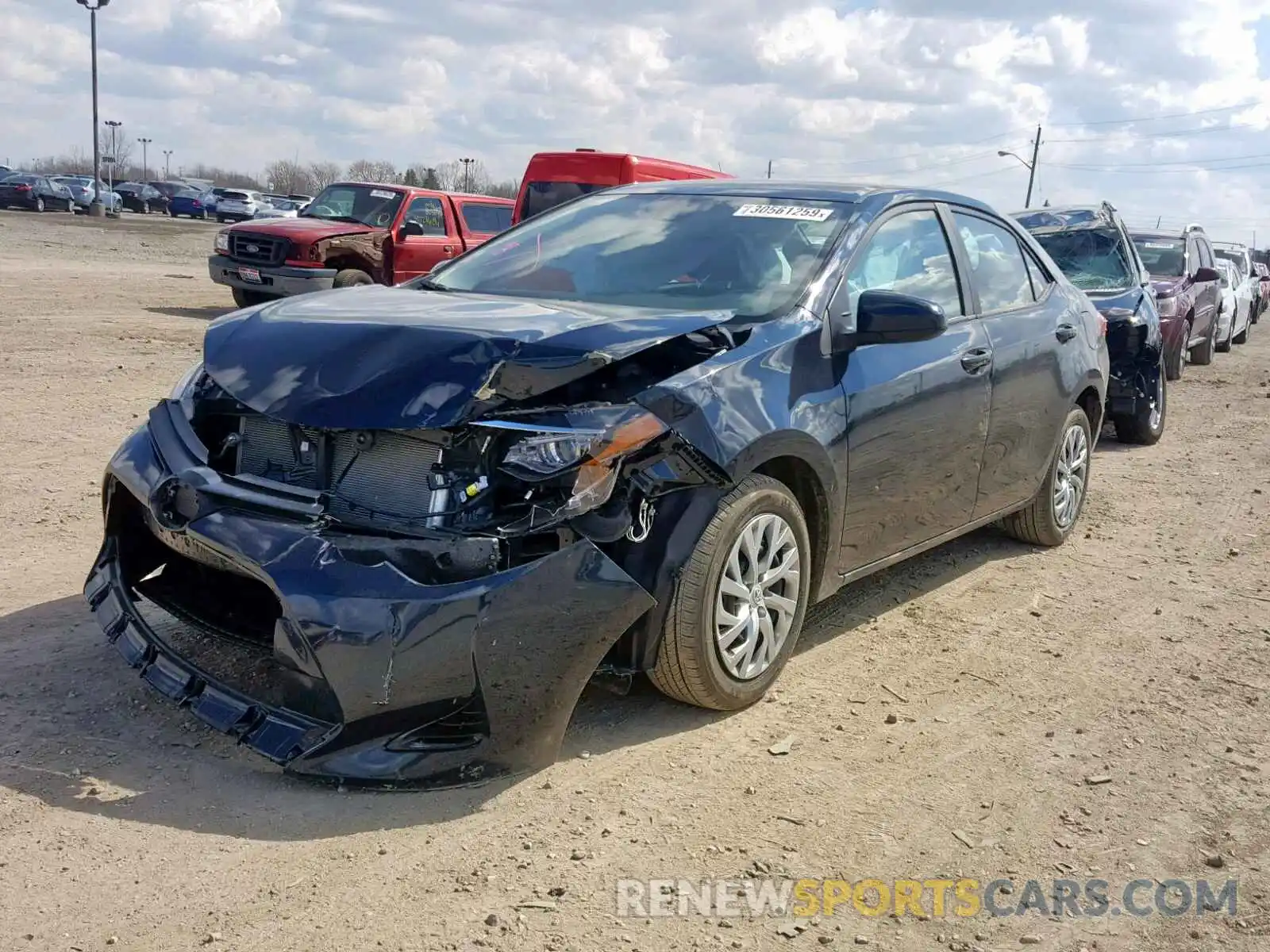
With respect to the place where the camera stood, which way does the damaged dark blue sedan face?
facing the viewer and to the left of the viewer

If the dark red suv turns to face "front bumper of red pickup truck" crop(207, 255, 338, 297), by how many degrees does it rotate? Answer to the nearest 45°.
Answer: approximately 45° to its right

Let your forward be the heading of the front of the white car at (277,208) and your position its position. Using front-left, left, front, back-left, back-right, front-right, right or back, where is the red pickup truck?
front-left

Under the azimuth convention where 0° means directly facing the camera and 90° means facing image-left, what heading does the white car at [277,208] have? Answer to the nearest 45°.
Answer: approximately 45°

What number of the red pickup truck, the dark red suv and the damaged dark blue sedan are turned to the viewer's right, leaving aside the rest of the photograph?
0

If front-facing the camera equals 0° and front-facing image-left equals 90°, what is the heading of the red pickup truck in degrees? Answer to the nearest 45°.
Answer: approximately 45°

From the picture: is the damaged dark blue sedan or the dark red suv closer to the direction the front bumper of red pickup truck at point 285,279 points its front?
the damaged dark blue sedan

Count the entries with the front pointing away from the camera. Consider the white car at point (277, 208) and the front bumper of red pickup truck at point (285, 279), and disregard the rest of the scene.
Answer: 0

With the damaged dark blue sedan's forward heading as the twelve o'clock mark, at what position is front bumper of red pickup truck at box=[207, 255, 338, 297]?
The front bumper of red pickup truck is roughly at 4 o'clock from the damaged dark blue sedan.

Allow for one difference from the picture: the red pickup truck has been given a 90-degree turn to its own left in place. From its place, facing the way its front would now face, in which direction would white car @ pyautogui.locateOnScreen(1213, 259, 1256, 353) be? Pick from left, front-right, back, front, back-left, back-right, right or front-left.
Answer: front-left

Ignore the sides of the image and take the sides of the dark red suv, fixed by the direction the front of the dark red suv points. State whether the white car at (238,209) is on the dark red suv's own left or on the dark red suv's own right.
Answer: on the dark red suv's own right

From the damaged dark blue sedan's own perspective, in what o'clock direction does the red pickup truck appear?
The red pickup truck is roughly at 4 o'clock from the damaged dark blue sedan.
